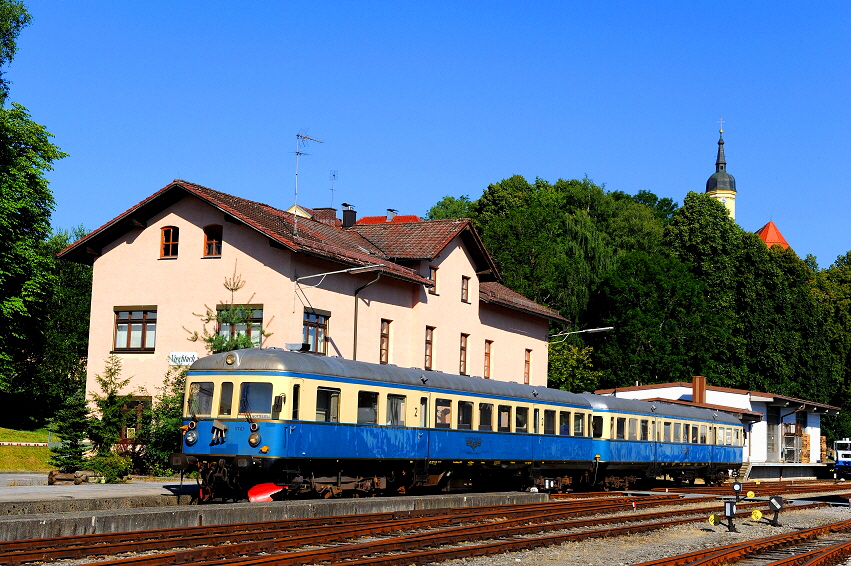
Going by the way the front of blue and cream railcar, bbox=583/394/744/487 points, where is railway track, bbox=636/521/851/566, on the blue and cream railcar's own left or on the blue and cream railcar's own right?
on the blue and cream railcar's own left

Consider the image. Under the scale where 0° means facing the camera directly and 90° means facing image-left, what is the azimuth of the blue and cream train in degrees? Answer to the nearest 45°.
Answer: approximately 45°

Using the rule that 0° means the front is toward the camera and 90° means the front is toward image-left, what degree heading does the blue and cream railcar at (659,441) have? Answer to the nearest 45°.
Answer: approximately 45°

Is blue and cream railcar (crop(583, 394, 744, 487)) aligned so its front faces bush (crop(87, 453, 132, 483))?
yes

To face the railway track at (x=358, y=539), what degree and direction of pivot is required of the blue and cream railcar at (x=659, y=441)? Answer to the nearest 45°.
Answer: approximately 45° to its left
